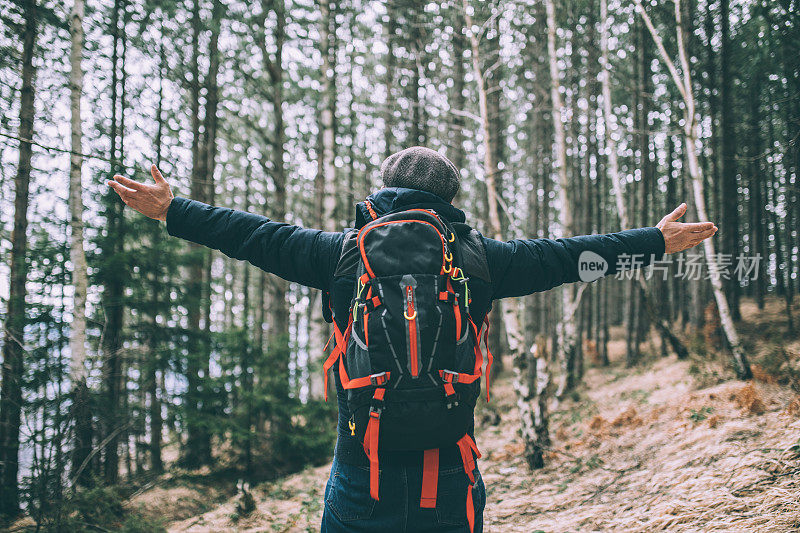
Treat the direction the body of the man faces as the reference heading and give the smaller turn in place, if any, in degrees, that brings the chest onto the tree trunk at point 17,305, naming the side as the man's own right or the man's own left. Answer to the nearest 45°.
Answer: approximately 45° to the man's own left

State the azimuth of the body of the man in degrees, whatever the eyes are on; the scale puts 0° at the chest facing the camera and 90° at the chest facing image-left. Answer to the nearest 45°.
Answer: approximately 180°

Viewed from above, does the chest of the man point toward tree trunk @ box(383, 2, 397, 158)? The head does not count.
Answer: yes

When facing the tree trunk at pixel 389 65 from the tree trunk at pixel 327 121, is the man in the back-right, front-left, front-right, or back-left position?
back-right

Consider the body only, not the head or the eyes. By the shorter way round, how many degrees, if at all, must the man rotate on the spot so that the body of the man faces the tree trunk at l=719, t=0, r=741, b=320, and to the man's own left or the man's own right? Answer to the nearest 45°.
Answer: approximately 45° to the man's own right
